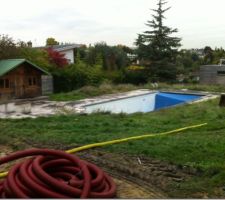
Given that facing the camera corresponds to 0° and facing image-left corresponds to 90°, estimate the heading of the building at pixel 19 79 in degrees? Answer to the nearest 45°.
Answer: approximately 315°

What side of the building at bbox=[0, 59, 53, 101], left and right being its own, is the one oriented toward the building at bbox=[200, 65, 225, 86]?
left

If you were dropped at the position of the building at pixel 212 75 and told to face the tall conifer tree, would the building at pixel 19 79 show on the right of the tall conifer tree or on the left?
left

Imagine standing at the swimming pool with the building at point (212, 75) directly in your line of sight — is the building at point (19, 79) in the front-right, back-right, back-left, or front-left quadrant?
back-left

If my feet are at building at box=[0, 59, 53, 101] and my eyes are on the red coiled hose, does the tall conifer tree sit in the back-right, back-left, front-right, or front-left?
back-left

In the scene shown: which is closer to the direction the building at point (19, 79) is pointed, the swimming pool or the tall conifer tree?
the swimming pool

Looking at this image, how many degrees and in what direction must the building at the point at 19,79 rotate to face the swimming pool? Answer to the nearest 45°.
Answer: approximately 45° to its left

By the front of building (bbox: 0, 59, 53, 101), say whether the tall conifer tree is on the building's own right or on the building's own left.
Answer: on the building's own left
